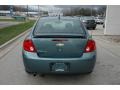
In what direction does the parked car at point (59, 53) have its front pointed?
away from the camera
